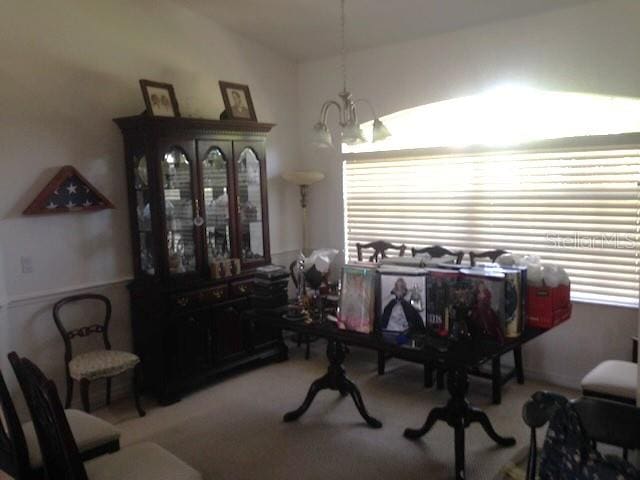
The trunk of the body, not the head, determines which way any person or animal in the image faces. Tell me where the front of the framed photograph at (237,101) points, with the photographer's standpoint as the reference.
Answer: facing the viewer and to the right of the viewer

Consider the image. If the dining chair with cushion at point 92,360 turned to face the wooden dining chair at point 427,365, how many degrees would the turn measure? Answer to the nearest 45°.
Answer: approximately 45° to its left

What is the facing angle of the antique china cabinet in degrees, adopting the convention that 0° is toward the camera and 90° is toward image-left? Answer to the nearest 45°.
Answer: approximately 315°

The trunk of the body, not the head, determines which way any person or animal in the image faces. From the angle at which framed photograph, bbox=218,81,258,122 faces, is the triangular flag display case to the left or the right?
on its right

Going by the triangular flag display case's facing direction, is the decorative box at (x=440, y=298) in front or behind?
in front

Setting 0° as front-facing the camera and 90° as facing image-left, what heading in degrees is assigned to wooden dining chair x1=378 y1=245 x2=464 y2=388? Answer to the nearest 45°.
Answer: approximately 45°

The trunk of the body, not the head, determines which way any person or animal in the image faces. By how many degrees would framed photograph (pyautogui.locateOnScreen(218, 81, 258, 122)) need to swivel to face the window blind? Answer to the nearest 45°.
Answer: approximately 45° to its left

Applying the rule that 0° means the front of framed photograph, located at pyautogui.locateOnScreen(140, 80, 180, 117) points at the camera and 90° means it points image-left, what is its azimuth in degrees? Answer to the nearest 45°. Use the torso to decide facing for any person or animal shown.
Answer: approximately 315°

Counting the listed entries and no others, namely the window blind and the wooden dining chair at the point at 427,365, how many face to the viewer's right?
0
